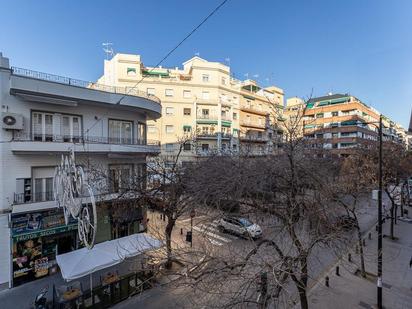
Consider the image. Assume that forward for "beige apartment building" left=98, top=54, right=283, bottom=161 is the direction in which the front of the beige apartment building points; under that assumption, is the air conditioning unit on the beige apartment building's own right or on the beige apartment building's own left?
on the beige apartment building's own right

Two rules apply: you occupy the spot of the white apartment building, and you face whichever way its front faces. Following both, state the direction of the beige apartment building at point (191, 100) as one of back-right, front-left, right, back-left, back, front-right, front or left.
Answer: left

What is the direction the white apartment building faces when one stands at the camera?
facing the viewer and to the right of the viewer

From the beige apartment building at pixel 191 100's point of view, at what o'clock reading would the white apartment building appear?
The white apartment building is roughly at 2 o'clock from the beige apartment building.

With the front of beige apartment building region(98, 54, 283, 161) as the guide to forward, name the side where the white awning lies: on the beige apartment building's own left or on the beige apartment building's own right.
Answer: on the beige apartment building's own right

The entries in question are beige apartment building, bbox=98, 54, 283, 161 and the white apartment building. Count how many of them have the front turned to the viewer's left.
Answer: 0
